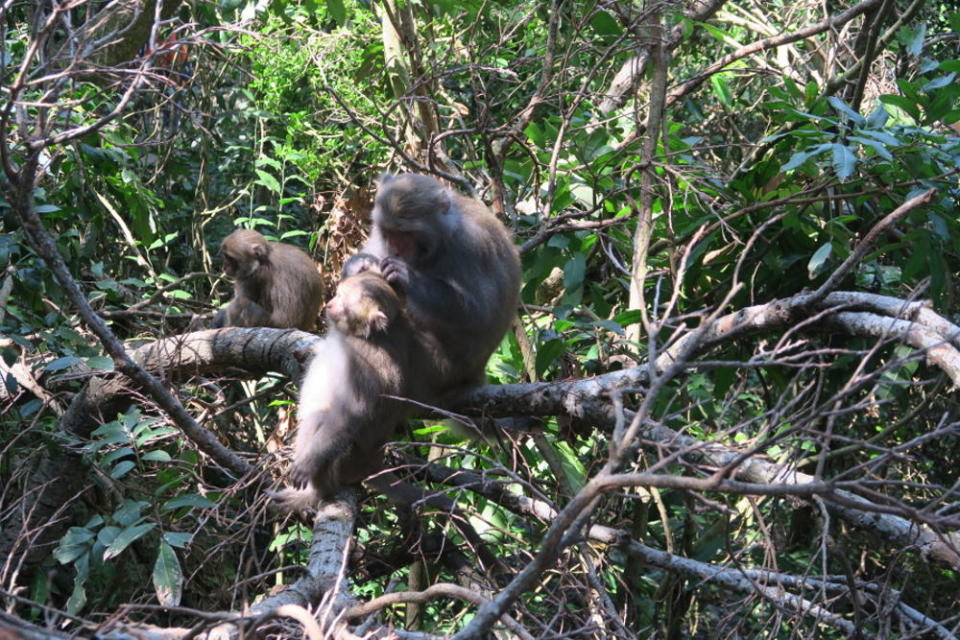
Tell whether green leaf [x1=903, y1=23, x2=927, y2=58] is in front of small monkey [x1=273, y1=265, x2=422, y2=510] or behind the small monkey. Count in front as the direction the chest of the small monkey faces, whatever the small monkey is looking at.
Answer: behind

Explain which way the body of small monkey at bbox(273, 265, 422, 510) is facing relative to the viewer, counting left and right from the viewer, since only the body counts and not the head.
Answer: facing to the left of the viewer

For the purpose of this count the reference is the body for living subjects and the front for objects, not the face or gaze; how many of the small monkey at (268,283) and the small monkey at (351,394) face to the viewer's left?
2

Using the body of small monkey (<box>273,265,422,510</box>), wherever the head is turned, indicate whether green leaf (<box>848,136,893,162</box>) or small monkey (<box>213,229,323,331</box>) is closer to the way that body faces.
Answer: the small monkey

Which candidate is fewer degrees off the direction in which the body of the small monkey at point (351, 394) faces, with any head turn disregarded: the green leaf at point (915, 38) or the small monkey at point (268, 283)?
the small monkey

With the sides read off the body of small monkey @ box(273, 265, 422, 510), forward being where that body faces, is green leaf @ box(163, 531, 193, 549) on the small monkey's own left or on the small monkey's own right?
on the small monkey's own left
